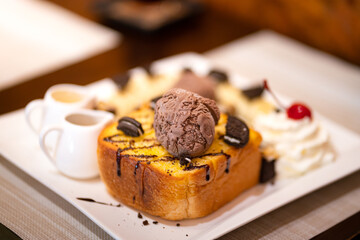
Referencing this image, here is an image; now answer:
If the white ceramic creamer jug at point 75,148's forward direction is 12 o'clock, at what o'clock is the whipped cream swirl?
The whipped cream swirl is roughly at 12 o'clock from the white ceramic creamer jug.

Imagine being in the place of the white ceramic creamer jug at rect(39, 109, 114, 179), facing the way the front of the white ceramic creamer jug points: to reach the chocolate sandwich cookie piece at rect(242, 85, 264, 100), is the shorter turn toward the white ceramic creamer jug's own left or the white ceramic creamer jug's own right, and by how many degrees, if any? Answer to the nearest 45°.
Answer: approximately 45° to the white ceramic creamer jug's own left

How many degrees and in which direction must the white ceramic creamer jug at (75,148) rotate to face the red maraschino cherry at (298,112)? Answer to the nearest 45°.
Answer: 0° — it already faces it

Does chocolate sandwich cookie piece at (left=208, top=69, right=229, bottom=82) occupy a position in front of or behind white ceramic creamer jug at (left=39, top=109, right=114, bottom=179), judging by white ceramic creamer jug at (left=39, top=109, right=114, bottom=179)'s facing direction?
in front

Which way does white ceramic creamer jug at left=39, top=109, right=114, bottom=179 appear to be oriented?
to the viewer's right
